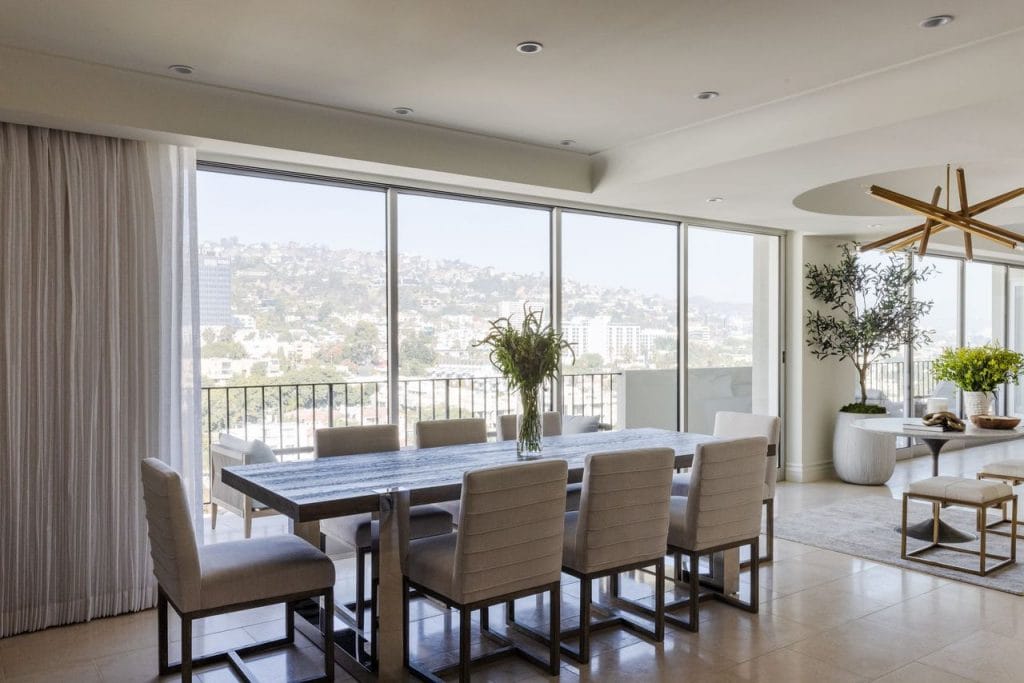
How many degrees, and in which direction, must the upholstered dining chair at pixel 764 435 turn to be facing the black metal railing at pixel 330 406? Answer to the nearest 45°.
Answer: approximately 45° to its right

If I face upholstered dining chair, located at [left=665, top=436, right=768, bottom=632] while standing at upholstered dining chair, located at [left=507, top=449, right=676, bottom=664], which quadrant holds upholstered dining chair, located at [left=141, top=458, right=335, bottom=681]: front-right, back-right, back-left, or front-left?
back-left

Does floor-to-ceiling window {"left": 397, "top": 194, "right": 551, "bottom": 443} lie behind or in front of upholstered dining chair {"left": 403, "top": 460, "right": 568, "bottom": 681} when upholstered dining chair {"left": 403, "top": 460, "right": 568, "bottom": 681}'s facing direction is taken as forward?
in front

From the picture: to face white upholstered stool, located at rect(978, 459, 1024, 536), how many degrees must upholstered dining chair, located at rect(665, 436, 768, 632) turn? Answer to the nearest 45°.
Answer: approximately 90° to its right

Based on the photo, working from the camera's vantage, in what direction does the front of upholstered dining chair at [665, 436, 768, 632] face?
facing away from the viewer and to the left of the viewer

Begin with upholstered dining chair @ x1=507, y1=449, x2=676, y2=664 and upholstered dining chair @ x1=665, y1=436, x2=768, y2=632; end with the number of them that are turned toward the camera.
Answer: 0

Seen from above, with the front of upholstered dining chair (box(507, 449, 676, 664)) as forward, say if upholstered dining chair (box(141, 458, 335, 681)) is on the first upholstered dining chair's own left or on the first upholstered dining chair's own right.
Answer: on the first upholstered dining chair's own left

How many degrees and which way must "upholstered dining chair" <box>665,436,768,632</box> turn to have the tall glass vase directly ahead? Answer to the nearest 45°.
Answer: approximately 45° to its left

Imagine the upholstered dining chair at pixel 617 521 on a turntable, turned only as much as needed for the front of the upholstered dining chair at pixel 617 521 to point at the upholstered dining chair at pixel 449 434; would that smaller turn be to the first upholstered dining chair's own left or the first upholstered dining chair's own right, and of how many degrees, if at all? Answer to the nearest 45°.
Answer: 0° — it already faces it

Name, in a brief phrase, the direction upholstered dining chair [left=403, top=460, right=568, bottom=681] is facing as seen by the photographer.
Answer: facing away from the viewer and to the left of the viewer

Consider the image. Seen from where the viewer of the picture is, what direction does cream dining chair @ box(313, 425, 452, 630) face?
facing the viewer and to the right of the viewer

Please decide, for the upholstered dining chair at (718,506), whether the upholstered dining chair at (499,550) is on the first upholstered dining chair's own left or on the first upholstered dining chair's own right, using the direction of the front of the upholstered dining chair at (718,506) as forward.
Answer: on the first upholstered dining chair's own left

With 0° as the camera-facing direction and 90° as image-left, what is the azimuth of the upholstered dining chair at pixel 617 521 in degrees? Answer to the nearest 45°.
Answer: approximately 135°

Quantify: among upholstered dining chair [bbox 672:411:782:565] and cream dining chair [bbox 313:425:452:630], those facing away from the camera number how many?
0
